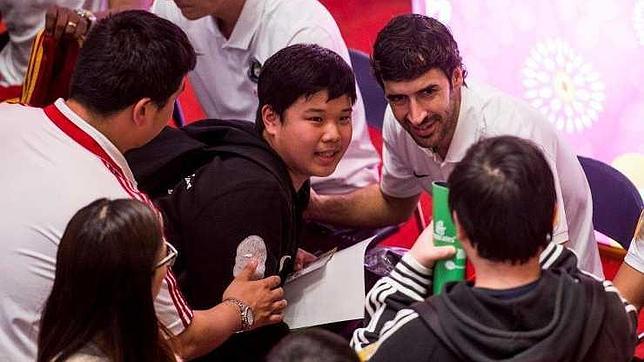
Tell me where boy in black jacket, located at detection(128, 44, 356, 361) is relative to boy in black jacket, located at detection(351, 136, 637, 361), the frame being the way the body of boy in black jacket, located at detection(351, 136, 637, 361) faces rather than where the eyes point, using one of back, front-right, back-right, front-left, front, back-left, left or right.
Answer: front-left

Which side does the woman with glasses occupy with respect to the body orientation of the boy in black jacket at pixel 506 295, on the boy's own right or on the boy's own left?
on the boy's own left

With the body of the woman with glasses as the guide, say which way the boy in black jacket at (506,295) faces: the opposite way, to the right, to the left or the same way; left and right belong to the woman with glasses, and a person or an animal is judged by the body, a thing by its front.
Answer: the same way

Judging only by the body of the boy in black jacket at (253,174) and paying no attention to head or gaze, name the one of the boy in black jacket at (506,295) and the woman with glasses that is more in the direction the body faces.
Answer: the boy in black jacket

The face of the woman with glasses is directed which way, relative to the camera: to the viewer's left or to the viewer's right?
to the viewer's right

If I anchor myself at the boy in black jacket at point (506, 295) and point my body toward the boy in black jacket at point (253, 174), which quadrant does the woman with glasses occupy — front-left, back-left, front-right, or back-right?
front-left

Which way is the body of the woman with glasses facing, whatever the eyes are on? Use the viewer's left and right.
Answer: facing away from the viewer and to the right of the viewer

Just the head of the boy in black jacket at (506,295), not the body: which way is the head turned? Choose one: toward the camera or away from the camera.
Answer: away from the camera

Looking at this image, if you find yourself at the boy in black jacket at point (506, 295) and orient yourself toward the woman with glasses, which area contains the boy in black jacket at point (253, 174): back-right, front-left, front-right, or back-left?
front-right

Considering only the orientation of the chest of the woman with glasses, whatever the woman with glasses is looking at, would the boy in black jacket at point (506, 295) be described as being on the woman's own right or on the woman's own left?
on the woman's own right

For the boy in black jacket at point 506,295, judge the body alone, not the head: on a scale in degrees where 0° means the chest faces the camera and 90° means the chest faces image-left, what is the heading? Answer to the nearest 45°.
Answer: approximately 180°
